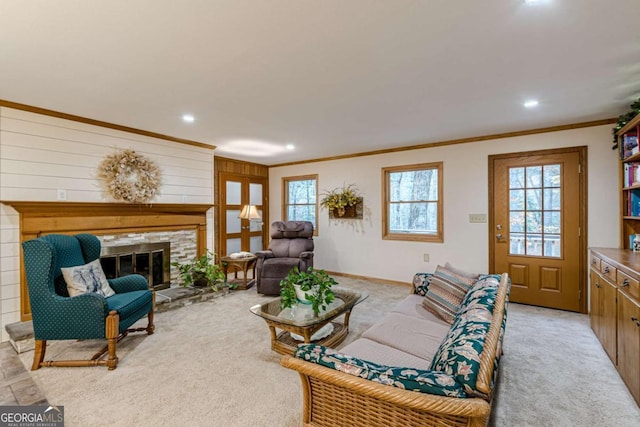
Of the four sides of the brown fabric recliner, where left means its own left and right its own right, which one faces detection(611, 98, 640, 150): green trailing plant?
left

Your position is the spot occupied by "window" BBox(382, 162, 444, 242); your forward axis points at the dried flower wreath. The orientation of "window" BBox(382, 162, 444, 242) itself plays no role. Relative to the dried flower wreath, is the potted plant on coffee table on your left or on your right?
left

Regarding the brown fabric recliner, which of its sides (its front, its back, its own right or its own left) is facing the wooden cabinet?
left

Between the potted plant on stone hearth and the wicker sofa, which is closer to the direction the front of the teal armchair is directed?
the wicker sofa

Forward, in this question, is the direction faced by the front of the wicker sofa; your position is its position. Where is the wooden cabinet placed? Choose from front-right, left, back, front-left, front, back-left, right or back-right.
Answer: back-right

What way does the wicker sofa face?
to the viewer's left

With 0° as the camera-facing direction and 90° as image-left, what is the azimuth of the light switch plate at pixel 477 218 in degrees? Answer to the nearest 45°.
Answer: approximately 0°

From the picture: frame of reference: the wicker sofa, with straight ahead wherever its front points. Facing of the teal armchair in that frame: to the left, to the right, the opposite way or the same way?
the opposite way

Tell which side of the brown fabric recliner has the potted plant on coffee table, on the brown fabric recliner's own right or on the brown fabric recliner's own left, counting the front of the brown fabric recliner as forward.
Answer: on the brown fabric recliner's own left

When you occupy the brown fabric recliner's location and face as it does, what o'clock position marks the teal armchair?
The teal armchair is roughly at 12 o'clock from the brown fabric recliner.
